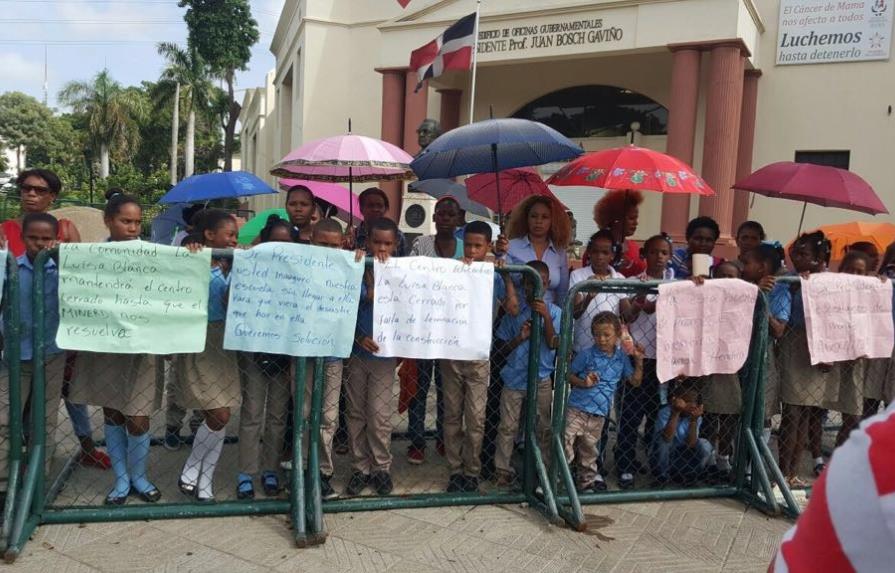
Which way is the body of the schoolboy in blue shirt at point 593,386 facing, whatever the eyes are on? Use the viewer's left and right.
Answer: facing the viewer

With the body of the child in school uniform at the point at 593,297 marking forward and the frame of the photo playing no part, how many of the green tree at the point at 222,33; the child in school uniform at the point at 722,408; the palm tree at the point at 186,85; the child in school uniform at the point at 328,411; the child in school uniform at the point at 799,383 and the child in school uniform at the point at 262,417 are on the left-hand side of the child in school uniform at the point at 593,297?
2

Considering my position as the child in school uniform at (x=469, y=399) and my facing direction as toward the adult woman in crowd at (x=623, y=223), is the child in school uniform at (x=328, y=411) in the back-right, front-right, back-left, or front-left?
back-left

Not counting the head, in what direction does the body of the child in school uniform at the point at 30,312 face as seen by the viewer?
toward the camera

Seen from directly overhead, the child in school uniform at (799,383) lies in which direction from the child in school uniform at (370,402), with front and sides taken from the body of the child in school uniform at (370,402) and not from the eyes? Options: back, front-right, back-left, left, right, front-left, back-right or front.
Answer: left

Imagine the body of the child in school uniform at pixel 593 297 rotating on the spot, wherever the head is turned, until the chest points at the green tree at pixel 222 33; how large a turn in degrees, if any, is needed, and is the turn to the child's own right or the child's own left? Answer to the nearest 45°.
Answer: approximately 135° to the child's own right

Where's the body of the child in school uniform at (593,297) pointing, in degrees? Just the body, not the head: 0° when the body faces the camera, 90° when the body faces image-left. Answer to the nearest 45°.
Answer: approximately 0°

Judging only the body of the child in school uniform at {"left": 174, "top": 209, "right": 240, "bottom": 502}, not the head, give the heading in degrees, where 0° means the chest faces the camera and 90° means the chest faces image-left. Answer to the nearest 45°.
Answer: approximately 315°

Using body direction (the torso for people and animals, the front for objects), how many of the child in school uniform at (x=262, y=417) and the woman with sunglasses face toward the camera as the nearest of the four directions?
2

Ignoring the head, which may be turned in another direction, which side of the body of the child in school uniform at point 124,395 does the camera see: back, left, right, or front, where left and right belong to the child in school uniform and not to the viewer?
front
